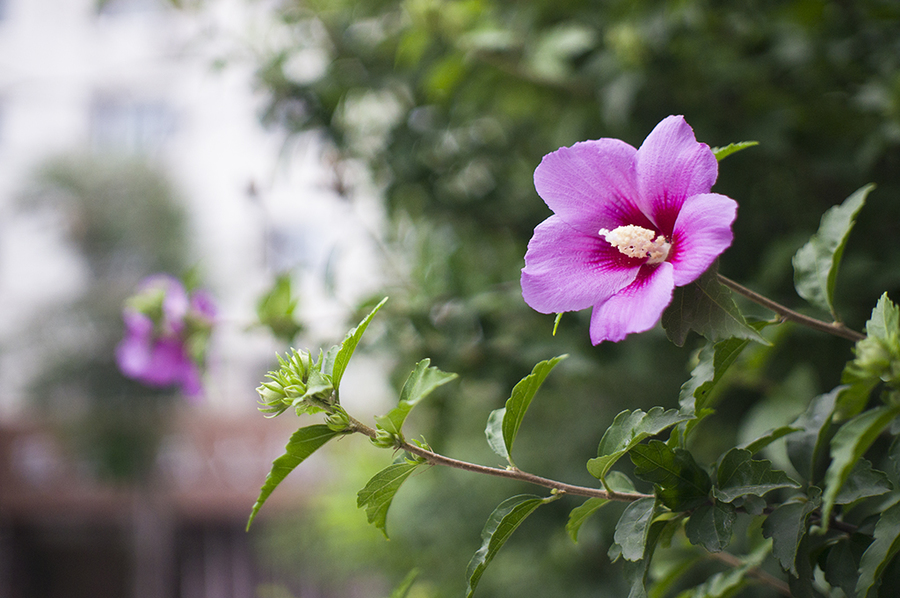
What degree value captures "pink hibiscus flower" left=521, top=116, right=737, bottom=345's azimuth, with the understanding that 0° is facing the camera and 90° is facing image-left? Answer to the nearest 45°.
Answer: approximately 45°

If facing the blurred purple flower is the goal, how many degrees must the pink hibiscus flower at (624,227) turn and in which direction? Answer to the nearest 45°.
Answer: approximately 90° to its right
